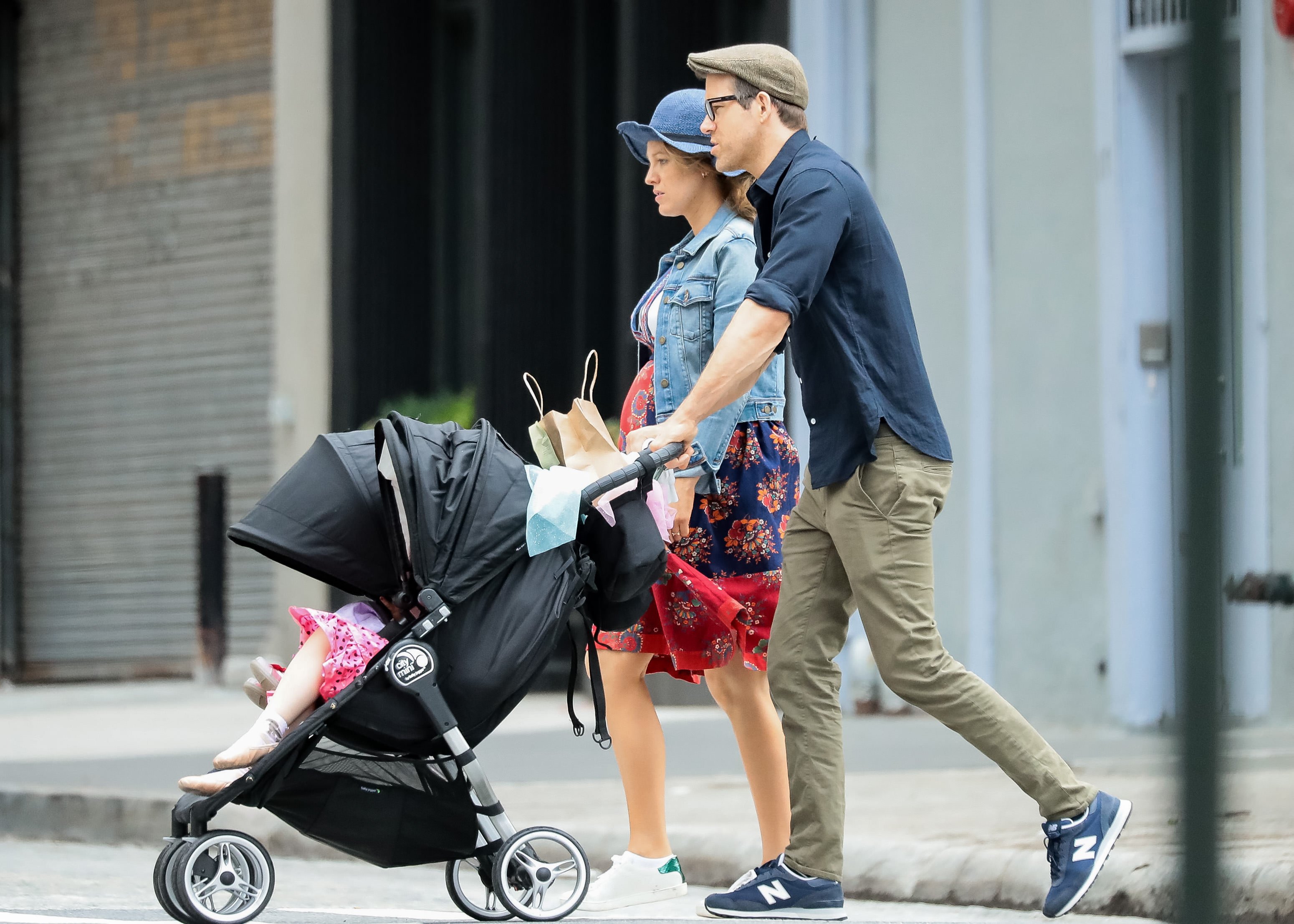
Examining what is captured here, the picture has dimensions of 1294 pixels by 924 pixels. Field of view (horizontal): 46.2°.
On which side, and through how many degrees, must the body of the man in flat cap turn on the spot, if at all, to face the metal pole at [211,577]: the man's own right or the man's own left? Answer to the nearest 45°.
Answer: approximately 45° to the man's own right

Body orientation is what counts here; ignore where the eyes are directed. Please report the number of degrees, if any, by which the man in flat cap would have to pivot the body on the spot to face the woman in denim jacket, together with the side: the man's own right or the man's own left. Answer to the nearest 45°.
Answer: approximately 45° to the man's own right

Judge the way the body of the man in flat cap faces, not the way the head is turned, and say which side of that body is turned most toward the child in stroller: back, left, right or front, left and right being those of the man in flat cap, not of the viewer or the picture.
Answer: front

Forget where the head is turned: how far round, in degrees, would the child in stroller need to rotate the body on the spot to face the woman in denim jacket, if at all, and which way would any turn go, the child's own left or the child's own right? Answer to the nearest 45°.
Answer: approximately 180°

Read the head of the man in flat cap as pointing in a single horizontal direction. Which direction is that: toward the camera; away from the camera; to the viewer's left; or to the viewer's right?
to the viewer's left

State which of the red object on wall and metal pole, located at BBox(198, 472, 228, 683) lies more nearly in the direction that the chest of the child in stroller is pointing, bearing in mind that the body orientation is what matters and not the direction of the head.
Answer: the metal pole

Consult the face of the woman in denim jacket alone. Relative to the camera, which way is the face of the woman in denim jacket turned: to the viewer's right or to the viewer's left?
to the viewer's left

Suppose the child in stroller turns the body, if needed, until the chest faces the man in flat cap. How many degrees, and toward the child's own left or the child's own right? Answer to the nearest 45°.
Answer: approximately 180°

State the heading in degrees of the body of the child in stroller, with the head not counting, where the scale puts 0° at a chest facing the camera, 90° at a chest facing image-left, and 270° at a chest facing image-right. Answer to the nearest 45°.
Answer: approximately 90°

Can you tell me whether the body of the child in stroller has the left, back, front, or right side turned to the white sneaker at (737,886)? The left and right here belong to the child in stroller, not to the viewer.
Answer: back

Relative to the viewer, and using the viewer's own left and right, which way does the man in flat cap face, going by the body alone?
facing to the left of the viewer

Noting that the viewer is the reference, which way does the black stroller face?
facing to the left of the viewer

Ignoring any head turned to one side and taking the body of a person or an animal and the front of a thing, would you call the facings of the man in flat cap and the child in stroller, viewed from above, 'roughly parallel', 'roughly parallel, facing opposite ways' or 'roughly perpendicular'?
roughly parallel
